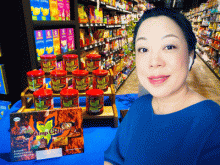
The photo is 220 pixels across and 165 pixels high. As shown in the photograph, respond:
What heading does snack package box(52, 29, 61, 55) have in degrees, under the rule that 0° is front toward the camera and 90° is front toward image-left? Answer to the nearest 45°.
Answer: approximately 0°

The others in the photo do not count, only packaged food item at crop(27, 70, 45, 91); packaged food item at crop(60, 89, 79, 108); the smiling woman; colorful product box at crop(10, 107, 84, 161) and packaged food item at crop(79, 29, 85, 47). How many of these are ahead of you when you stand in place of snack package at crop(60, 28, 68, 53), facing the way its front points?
4

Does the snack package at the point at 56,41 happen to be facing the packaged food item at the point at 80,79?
yes

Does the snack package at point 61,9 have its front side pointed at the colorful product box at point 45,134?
yes

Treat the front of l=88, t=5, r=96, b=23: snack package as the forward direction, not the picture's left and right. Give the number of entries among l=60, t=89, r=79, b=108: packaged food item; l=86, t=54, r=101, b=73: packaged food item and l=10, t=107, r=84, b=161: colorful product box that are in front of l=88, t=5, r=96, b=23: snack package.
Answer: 3

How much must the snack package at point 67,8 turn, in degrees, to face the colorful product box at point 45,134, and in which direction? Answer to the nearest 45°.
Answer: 0° — it already faces it
